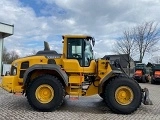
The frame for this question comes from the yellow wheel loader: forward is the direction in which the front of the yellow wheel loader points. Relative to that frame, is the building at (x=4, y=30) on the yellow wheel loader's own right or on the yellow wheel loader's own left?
on the yellow wheel loader's own left

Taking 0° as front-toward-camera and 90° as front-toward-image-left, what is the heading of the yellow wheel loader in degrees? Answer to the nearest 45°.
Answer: approximately 270°
